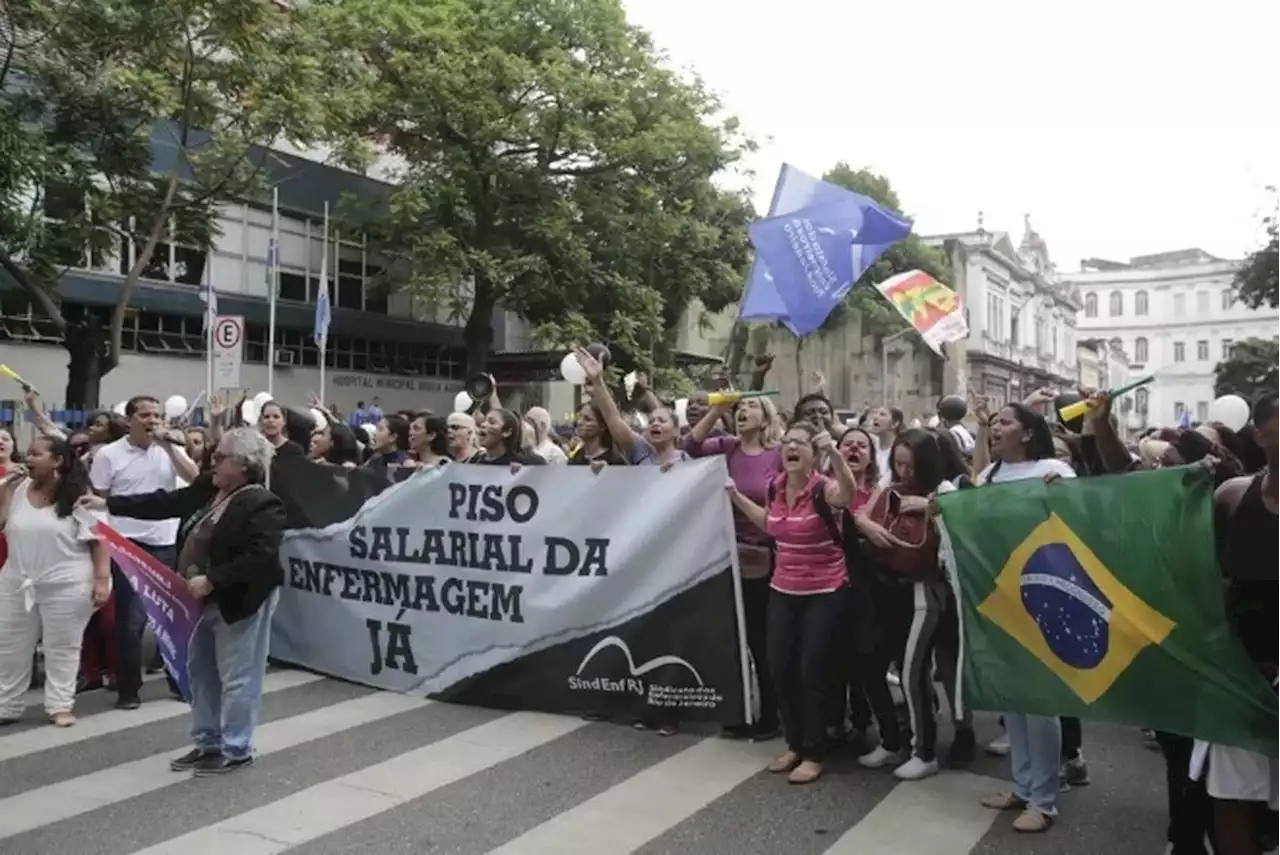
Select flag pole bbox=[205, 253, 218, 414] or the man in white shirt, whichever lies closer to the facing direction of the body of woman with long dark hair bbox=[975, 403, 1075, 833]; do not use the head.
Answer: the man in white shirt

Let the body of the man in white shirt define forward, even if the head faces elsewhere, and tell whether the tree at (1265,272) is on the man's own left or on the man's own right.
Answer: on the man's own left

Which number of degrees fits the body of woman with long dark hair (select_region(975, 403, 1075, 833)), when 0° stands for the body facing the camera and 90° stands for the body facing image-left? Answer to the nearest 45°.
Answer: approximately 45°

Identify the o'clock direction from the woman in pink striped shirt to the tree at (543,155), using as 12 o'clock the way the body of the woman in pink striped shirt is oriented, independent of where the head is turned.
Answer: The tree is roughly at 4 o'clock from the woman in pink striped shirt.

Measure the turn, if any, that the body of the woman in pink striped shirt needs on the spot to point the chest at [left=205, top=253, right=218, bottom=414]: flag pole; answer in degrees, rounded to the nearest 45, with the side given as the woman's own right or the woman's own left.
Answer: approximately 90° to the woman's own right

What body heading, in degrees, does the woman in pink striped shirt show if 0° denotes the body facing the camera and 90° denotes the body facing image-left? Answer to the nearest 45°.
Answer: approximately 45°

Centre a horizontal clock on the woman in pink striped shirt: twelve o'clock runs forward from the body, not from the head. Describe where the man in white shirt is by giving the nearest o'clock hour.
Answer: The man in white shirt is roughly at 2 o'clock from the woman in pink striped shirt.
